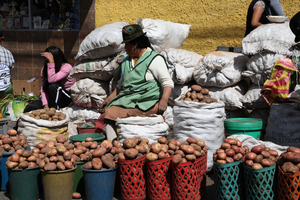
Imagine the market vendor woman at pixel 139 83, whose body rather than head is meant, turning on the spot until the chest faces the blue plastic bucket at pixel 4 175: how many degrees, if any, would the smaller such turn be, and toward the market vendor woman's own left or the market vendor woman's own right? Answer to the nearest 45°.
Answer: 0° — they already face it

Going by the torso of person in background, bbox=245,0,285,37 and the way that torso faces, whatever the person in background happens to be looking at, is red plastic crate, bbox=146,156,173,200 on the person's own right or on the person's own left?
on the person's own right

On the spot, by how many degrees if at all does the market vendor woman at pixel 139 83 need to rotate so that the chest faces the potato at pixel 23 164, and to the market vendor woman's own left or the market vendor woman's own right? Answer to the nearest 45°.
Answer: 0° — they already face it

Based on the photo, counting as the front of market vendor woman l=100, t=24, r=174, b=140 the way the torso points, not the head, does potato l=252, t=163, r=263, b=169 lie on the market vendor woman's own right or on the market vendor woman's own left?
on the market vendor woman's own left

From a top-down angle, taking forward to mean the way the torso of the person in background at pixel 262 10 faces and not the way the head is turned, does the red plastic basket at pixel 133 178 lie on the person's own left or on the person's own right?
on the person's own right

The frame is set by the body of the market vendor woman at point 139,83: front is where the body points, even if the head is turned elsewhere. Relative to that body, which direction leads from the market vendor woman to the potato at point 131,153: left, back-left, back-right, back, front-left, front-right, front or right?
front-left

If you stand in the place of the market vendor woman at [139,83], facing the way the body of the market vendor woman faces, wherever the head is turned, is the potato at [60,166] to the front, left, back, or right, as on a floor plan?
front

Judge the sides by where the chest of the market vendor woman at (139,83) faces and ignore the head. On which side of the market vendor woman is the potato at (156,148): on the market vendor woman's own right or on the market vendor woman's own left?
on the market vendor woman's own left

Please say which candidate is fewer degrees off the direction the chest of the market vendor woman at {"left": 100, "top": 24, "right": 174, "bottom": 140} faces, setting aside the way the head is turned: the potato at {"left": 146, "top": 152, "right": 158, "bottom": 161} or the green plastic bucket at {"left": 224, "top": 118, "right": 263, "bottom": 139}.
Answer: the potato

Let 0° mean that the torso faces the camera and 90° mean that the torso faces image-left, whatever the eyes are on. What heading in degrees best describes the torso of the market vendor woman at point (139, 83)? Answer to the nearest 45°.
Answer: approximately 45°

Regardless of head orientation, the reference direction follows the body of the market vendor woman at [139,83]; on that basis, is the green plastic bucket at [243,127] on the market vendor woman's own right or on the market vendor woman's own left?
on the market vendor woman's own left
